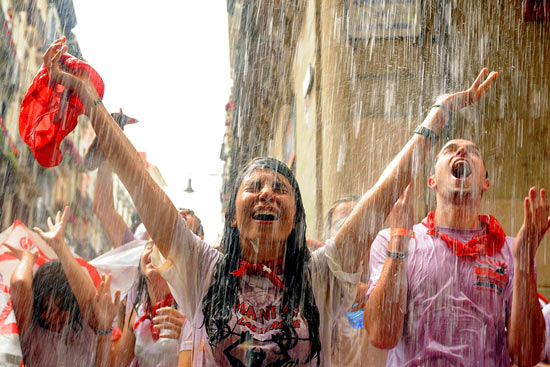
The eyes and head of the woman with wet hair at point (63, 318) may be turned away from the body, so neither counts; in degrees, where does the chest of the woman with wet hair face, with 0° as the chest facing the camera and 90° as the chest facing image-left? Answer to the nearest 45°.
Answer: approximately 0°

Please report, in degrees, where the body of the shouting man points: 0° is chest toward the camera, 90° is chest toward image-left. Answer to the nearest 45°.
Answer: approximately 0°

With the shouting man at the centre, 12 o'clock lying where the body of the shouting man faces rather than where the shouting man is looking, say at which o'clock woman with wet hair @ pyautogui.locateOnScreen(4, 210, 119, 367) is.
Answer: The woman with wet hair is roughly at 3 o'clock from the shouting man.

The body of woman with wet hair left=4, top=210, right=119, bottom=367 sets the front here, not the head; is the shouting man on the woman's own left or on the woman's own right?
on the woman's own left

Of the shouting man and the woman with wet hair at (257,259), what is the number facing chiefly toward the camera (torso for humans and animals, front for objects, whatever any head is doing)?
2

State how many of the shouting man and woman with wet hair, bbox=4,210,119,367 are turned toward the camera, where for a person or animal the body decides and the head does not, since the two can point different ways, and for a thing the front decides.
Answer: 2

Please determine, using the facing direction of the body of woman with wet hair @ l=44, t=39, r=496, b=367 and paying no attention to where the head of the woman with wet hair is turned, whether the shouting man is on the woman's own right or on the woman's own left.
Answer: on the woman's own left
